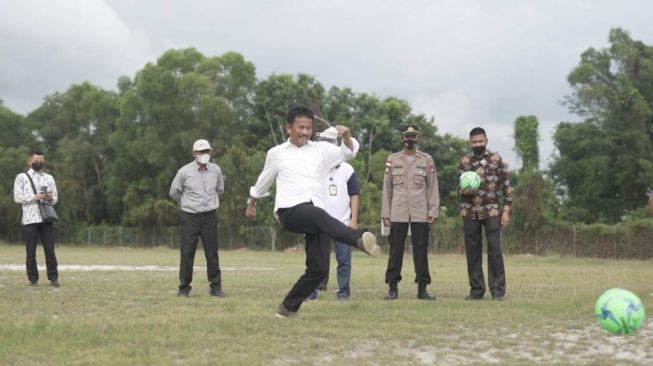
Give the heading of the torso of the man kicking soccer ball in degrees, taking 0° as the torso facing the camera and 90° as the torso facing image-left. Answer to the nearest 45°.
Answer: approximately 315°

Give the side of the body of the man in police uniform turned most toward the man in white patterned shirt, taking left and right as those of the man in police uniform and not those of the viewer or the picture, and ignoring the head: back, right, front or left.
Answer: right

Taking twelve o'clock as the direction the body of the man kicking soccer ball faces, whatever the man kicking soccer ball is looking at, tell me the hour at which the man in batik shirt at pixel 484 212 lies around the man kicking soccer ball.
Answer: The man in batik shirt is roughly at 9 o'clock from the man kicking soccer ball.

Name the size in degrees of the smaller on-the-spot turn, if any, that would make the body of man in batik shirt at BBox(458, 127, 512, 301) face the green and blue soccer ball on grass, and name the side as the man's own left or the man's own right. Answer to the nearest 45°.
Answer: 0° — they already face it

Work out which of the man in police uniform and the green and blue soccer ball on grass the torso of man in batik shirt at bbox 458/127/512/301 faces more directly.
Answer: the green and blue soccer ball on grass

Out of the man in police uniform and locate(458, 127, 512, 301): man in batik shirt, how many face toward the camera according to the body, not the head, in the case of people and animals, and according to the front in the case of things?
2

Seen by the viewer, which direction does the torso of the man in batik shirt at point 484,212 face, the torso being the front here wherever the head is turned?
toward the camera

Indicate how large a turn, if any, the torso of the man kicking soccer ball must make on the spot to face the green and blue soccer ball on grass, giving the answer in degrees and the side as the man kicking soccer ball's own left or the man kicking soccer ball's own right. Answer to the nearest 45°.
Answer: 0° — they already face it

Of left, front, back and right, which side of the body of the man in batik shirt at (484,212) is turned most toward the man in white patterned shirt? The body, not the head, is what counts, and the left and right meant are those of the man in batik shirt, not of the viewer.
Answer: right

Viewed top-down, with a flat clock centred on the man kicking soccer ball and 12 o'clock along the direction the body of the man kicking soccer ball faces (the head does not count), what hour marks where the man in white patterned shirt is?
The man in white patterned shirt is roughly at 6 o'clock from the man kicking soccer ball.

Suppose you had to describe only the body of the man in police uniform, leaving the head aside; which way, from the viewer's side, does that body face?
toward the camera

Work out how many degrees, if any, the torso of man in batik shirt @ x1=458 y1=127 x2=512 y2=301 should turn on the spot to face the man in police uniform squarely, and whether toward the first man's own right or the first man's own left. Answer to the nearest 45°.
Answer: approximately 90° to the first man's own right

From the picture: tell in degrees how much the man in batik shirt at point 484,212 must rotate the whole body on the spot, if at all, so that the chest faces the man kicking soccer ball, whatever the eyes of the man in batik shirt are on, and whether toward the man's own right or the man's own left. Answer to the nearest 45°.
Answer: approximately 45° to the man's own right
